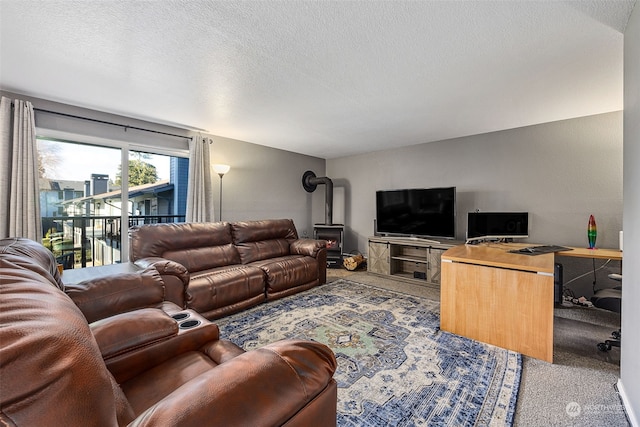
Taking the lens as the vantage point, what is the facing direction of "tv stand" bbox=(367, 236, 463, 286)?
facing the viewer and to the left of the viewer

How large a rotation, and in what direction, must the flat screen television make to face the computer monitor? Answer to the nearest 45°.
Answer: approximately 90° to its left

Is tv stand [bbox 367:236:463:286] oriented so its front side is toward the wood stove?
no

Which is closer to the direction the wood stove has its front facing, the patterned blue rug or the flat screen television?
the patterned blue rug

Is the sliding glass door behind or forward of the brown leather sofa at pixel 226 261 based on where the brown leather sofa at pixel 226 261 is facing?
behind

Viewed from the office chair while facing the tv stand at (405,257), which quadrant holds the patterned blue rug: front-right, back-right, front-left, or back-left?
front-left

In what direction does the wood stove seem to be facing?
toward the camera

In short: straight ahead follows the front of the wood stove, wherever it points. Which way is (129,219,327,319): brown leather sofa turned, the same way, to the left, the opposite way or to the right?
to the left

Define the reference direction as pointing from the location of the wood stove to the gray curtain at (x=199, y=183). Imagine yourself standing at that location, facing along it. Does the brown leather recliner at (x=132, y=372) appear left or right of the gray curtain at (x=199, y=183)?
left

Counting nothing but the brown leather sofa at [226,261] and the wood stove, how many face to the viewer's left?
0

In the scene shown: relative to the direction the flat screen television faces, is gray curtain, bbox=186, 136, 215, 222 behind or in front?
in front

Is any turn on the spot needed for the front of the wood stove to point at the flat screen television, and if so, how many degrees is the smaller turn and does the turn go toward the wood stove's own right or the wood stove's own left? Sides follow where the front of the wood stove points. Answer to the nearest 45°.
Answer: approximately 45° to the wood stove's own left

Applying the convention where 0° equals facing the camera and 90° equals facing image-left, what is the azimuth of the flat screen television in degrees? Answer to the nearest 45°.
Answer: approximately 45°

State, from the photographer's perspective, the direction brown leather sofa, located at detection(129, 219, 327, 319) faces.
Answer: facing the viewer and to the right of the viewer

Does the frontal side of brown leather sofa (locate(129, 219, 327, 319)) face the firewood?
no

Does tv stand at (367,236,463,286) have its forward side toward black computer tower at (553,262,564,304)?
no

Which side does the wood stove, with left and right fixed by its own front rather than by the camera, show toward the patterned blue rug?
front

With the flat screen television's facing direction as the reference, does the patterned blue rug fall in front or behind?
in front

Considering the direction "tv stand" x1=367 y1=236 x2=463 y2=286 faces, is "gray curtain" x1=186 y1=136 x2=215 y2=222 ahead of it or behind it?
ahead
